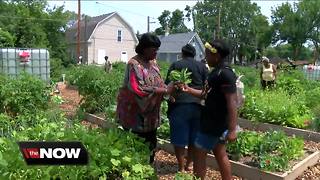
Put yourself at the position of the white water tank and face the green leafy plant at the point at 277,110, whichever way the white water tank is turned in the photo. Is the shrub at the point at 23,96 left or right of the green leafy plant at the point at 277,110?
right

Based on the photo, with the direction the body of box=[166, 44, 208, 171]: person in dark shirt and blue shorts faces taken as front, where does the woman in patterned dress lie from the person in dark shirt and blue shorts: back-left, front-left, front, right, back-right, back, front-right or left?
back-left

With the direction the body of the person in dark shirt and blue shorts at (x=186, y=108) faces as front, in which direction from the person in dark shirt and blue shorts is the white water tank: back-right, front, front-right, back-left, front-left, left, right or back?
front-left

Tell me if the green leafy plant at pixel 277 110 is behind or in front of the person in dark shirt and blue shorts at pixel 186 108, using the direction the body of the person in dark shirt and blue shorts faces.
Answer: in front

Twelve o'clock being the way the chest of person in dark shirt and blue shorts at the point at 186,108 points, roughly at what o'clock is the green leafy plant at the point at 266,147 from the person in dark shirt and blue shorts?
The green leafy plant is roughly at 2 o'clock from the person in dark shirt and blue shorts.

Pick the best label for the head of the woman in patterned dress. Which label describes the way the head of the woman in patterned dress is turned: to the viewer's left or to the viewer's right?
to the viewer's right

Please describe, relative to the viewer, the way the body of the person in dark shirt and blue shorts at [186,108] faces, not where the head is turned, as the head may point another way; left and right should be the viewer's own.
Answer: facing away from the viewer

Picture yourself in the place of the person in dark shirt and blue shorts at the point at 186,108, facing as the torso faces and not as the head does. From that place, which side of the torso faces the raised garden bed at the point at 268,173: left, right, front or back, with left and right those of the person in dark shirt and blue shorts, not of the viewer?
right

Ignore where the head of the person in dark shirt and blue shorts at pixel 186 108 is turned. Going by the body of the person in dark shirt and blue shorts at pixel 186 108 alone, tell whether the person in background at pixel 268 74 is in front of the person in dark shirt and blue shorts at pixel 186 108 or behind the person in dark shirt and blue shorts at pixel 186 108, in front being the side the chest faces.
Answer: in front

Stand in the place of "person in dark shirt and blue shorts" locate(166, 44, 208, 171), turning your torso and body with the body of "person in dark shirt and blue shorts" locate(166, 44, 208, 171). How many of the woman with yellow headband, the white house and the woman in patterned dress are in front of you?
1

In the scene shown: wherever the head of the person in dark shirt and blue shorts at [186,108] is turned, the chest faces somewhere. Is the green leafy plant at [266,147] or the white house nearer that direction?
the white house

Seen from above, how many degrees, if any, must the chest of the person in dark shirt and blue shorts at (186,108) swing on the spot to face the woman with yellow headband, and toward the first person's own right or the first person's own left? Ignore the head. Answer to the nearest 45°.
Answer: approximately 135° to the first person's own right

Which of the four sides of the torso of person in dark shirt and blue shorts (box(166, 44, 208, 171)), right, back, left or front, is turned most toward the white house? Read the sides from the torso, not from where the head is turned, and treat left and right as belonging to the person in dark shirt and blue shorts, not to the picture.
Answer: front
